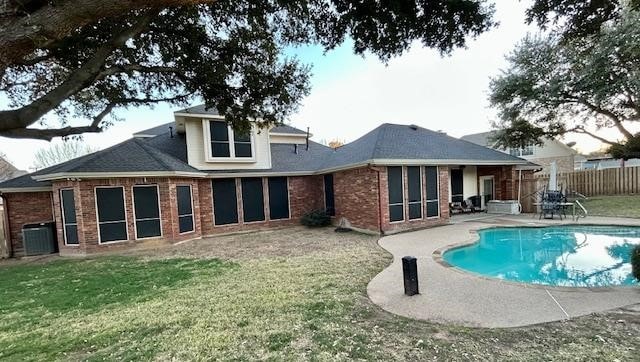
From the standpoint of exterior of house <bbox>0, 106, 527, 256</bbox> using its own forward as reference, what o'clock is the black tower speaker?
The black tower speaker is roughly at 5 o'clock from the exterior of house.

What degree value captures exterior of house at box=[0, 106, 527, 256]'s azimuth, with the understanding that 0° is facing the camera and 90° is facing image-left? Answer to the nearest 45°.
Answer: approximately 180°

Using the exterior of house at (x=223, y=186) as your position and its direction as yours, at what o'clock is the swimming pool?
The swimming pool is roughly at 4 o'clock from the exterior of house.

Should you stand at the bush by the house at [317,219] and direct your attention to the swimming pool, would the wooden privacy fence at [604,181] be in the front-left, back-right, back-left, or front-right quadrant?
front-left

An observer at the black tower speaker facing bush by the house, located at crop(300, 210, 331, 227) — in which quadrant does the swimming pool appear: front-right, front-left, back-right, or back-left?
front-right

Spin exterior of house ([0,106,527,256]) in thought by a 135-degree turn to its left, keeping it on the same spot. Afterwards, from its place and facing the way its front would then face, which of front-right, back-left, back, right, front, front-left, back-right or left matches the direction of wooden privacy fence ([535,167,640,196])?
back-left
